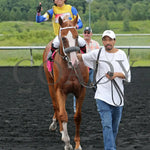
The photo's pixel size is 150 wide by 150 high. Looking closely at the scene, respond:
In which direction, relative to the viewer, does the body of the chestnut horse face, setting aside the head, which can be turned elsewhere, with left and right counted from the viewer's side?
facing the viewer

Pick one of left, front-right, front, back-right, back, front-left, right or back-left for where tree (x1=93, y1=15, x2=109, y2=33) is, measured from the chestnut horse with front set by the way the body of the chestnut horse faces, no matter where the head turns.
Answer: back
